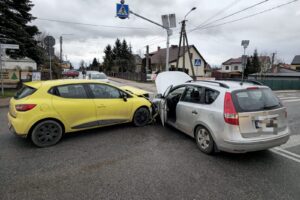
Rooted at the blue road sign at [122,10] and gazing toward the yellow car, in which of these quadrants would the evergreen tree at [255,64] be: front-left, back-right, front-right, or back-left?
back-left

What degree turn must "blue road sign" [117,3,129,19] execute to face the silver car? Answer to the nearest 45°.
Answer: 0° — it already faces it

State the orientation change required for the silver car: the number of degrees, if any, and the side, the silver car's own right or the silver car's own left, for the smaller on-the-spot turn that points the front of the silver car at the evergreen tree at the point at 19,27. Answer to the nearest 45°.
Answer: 0° — it already faces it

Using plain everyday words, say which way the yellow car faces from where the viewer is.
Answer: facing away from the viewer and to the right of the viewer

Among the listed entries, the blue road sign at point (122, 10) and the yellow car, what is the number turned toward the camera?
1

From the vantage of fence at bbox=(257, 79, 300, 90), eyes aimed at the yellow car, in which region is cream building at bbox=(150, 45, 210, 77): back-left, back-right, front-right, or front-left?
back-right

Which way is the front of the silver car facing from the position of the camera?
facing away from the viewer and to the left of the viewer
